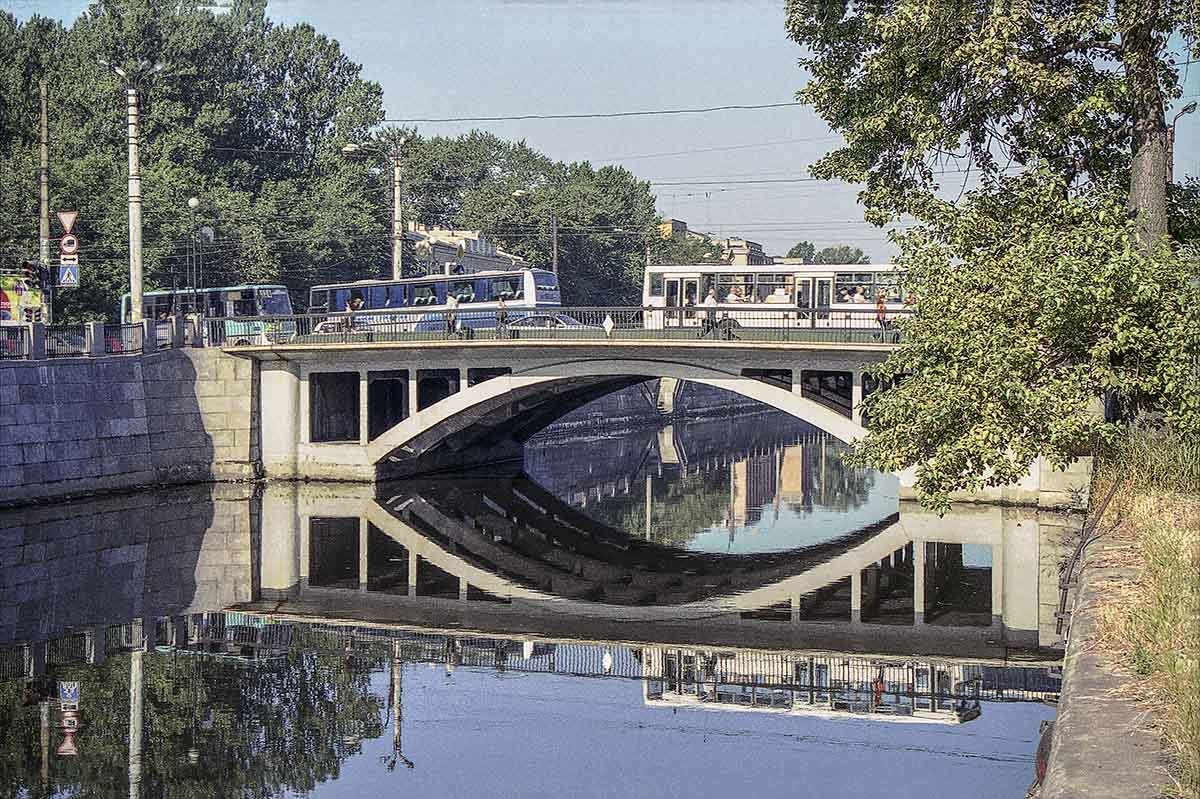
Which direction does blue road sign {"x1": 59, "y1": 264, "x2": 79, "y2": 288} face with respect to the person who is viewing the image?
facing the viewer

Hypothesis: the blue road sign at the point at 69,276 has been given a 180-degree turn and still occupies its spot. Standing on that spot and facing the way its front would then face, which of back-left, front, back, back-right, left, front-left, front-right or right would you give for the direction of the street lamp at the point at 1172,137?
back-right

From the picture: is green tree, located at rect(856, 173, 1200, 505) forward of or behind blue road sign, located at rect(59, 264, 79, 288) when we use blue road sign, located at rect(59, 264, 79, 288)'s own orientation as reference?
forward
